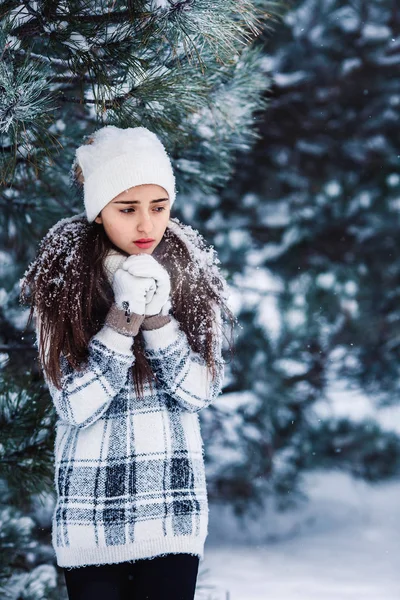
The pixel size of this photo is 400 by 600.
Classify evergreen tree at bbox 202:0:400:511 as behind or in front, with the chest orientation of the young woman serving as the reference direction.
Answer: behind

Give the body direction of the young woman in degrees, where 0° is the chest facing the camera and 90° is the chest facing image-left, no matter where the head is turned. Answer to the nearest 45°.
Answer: approximately 0°
